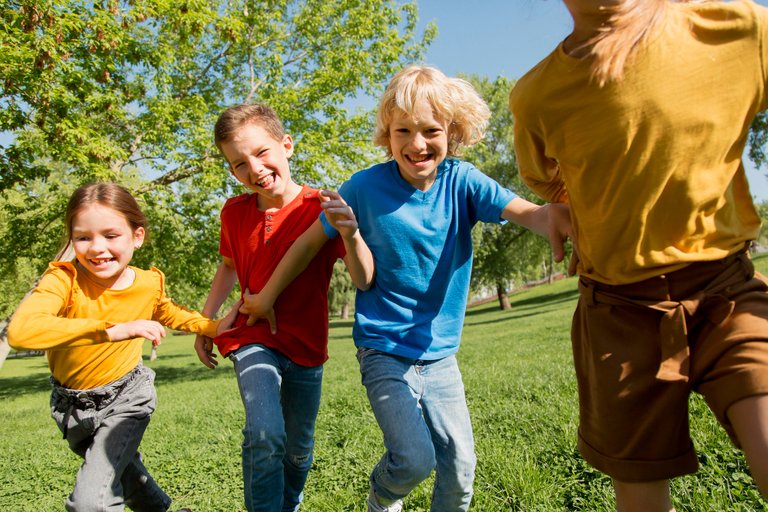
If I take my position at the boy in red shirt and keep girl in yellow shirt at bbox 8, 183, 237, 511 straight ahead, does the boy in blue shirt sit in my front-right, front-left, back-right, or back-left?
back-left

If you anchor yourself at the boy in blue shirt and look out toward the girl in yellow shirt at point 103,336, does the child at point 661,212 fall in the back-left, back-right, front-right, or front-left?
back-left

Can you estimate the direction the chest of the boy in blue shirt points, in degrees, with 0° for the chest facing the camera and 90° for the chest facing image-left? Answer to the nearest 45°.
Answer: approximately 0°

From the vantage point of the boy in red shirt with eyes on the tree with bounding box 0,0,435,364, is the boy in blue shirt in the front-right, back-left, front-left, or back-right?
back-right

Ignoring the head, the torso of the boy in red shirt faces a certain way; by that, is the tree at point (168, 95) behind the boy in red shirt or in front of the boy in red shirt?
behind

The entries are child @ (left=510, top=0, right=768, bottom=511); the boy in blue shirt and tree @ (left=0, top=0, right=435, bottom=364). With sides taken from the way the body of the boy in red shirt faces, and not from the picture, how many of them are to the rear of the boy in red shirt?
1
